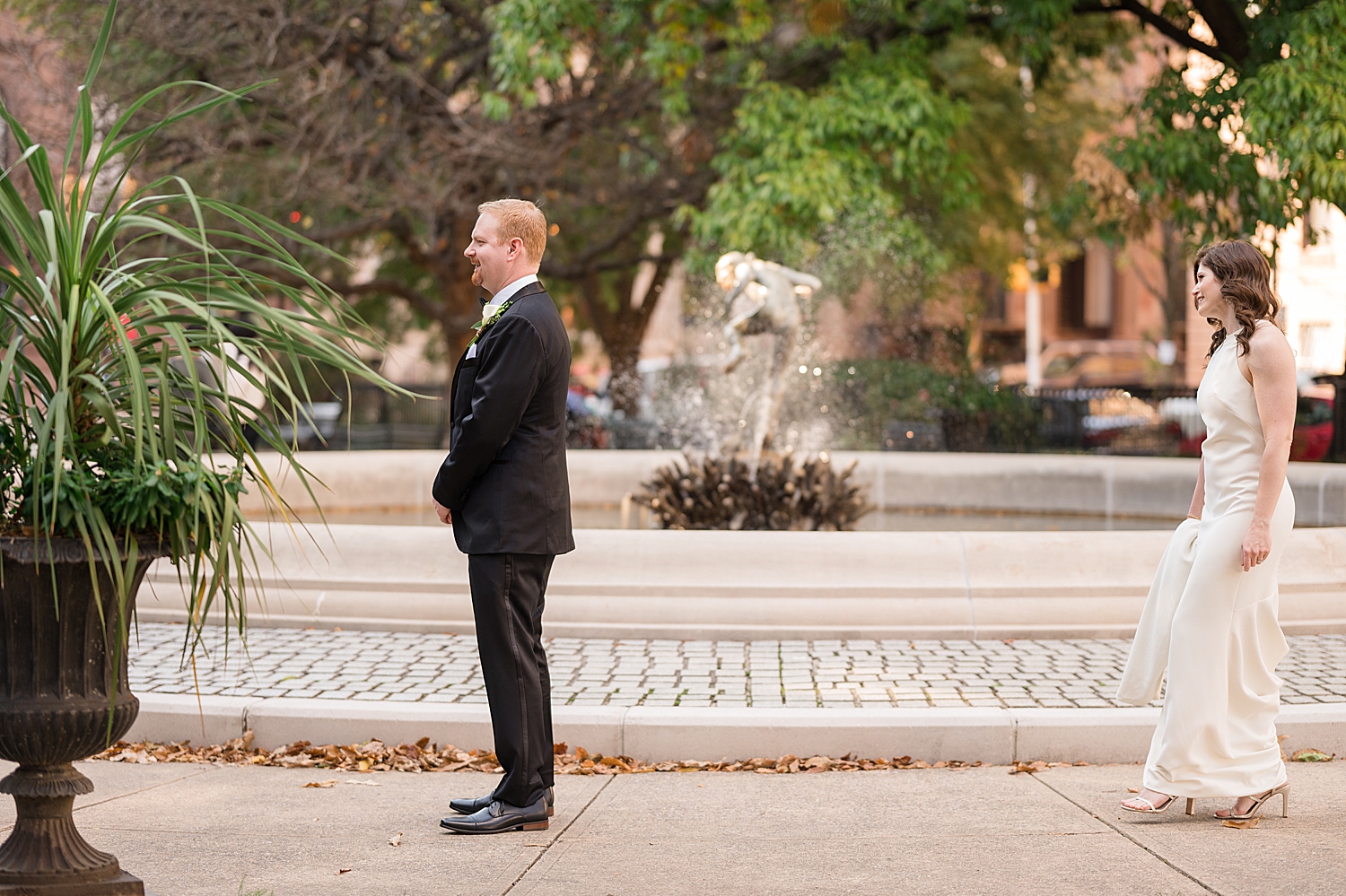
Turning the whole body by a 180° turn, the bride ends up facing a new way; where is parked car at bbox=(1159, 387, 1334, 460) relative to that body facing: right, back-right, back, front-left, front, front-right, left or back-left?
left

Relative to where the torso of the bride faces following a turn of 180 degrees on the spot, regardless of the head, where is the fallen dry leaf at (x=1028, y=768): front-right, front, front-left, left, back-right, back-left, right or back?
back-left

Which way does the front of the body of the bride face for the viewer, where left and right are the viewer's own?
facing to the left of the viewer

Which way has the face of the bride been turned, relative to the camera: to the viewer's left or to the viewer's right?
to the viewer's left

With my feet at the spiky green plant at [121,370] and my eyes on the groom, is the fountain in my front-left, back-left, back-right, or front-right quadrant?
front-left
